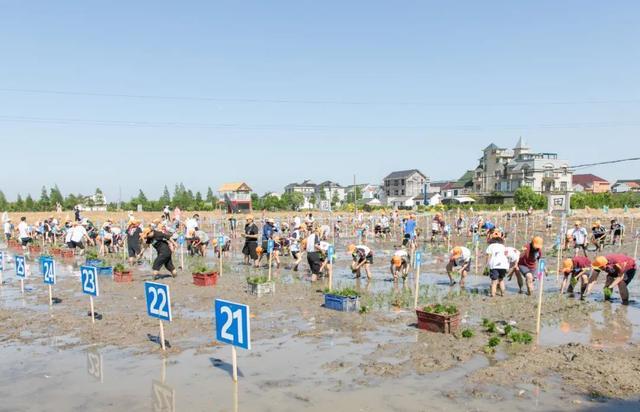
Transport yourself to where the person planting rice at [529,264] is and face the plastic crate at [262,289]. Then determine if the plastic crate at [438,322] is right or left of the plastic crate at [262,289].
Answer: left

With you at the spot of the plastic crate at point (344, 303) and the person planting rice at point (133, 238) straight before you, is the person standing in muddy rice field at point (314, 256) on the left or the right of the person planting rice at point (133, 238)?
right

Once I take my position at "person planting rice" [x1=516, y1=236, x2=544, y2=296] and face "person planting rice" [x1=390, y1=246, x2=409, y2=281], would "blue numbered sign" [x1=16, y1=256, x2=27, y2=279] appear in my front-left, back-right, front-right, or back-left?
front-left

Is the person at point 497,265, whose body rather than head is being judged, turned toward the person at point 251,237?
no

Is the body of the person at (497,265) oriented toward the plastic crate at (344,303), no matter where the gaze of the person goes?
no

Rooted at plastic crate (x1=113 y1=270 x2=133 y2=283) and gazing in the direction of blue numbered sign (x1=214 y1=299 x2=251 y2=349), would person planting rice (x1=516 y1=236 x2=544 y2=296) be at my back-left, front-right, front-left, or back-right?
front-left

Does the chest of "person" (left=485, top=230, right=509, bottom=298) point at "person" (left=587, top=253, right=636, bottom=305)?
no
